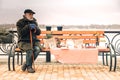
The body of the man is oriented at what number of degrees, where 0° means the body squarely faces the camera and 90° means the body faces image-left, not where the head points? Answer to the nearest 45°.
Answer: approximately 315°
